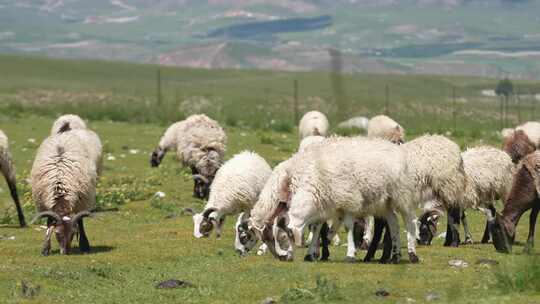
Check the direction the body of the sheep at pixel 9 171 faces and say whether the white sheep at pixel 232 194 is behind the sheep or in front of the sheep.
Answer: behind

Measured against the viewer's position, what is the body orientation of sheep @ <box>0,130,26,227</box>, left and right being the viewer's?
facing to the left of the viewer

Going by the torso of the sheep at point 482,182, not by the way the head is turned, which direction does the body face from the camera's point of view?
to the viewer's left

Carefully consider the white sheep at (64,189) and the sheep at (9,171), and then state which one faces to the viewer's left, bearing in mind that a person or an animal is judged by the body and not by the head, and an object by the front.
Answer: the sheep

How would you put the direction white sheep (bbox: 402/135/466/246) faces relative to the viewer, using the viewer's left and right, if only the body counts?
facing to the left of the viewer

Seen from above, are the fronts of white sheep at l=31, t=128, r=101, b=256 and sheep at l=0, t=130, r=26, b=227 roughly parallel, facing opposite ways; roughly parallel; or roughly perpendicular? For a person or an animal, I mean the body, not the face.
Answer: roughly perpendicular

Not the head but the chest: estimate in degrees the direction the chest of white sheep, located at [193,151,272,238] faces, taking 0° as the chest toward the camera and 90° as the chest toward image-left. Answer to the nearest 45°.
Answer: approximately 45°

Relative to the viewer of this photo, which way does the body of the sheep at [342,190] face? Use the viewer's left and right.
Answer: facing to the left of the viewer

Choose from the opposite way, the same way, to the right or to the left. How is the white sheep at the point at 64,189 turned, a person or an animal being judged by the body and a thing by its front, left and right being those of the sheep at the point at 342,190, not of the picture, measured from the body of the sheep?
to the left

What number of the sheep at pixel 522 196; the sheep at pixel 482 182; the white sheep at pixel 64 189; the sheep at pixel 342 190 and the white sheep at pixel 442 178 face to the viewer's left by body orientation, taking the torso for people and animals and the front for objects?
4

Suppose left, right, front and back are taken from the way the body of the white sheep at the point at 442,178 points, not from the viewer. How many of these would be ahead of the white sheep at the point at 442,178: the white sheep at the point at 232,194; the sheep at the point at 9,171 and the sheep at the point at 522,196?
2
